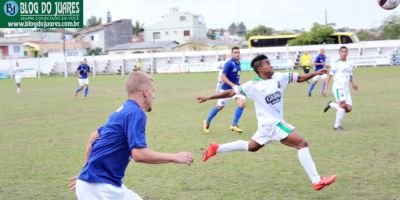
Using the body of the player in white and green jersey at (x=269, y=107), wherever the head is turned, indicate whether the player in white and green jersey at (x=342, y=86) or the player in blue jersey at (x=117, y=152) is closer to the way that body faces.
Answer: the player in blue jersey

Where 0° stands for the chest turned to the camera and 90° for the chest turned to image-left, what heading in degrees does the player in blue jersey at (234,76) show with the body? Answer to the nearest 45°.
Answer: approximately 315°

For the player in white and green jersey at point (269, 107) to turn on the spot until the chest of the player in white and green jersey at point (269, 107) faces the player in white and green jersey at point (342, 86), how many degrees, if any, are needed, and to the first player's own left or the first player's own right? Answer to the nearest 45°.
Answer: approximately 135° to the first player's own left

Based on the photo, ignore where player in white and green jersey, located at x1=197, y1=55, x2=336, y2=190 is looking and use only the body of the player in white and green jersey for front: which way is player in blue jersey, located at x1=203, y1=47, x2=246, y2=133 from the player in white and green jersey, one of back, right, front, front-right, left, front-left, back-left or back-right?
back-left

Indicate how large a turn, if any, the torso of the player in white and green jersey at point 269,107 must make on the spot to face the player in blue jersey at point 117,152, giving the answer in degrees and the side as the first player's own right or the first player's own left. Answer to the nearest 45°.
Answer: approximately 45° to the first player's own right

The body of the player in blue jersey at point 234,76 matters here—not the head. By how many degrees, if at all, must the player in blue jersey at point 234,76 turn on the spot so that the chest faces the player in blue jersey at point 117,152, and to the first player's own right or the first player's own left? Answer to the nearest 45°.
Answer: approximately 45° to the first player's own right

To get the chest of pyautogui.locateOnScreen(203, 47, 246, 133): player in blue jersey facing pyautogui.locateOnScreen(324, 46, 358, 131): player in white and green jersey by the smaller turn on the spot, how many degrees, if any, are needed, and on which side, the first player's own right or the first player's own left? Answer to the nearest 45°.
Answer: approximately 45° to the first player's own left
